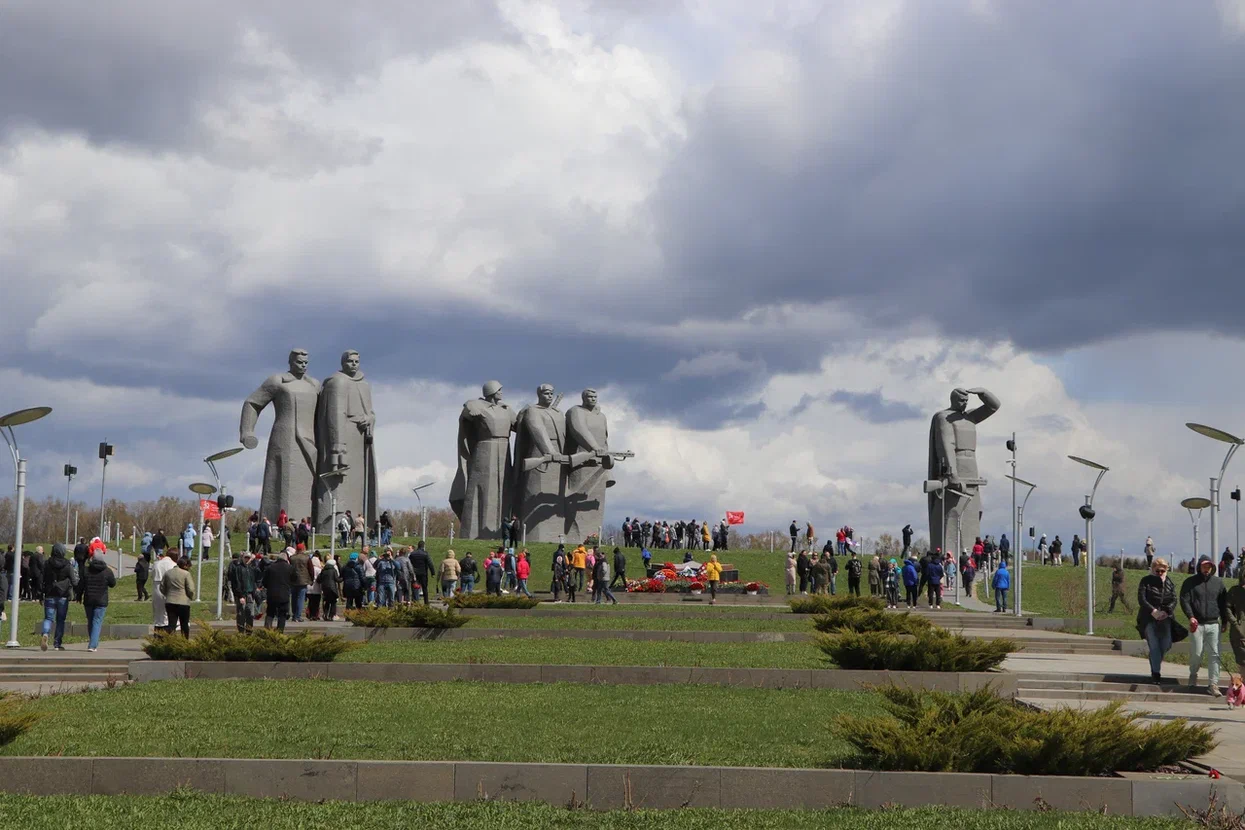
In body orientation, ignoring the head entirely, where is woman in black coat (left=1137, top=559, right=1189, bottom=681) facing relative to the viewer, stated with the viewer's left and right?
facing the viewer

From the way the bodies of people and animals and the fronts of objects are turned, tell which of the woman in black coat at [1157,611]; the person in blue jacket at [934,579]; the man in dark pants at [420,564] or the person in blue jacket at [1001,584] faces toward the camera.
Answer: the woman in black coat

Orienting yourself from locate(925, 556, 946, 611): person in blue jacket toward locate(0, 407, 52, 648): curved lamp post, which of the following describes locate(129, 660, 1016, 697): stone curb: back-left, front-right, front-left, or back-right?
front-left

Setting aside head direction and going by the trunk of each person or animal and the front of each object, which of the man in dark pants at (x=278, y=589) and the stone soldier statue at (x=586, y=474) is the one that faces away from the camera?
the man in dark pants

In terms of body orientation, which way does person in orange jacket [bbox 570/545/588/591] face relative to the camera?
away from the camera

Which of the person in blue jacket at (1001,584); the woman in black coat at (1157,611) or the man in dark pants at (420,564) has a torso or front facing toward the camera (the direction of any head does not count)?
the woman in black coat

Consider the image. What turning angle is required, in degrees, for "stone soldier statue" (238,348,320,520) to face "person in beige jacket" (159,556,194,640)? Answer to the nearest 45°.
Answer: approximately 45° to its right

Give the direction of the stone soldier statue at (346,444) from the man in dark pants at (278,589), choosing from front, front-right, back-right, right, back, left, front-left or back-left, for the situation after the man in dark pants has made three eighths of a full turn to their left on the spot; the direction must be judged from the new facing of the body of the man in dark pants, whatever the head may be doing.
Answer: back-right

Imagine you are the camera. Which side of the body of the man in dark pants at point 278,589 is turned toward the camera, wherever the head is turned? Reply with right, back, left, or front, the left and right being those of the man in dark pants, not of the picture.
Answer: back

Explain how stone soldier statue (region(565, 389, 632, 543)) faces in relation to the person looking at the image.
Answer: facing the viewer and to the right of the viewer

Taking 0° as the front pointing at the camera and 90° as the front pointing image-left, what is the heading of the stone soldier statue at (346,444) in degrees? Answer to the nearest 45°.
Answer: approximately 315°

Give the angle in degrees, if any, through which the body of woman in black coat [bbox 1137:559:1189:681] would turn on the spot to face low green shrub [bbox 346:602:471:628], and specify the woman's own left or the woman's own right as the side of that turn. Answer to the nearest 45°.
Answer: approximately 90° to the woman's own right

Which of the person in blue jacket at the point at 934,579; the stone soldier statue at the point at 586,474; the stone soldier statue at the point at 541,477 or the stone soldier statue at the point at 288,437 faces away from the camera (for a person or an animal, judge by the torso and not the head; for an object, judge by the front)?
the person in blue jacket

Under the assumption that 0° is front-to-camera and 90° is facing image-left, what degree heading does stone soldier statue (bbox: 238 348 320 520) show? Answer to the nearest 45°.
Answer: approximately 315°

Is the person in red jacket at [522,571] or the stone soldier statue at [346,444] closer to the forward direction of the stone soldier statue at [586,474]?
the person in red jacket

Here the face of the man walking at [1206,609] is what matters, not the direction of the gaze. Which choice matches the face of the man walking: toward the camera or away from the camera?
toward the camera

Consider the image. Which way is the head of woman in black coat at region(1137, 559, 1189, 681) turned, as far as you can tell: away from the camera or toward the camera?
toward the camera

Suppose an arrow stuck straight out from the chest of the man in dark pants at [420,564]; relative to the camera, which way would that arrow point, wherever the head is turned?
away from the camera
